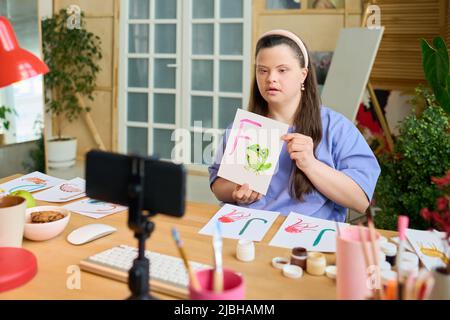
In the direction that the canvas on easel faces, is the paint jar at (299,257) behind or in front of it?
in front

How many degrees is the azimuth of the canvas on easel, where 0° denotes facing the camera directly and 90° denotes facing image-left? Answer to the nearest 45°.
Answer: approximately 45°

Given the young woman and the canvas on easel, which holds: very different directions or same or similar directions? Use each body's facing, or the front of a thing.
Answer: same or similar directions

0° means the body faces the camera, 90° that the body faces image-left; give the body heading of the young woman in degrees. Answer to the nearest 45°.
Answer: approximately 45°

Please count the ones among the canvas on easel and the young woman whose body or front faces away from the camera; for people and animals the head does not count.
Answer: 0

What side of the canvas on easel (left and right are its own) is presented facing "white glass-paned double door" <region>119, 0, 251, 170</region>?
right

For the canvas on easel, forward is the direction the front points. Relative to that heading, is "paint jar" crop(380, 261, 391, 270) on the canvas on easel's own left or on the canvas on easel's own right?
on the canvas on easel's own left

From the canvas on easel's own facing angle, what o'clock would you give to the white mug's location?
The white mug is roughly at 11 o'clock from the canvas on easel.

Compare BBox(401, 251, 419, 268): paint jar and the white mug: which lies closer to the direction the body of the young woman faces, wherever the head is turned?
the white mug
